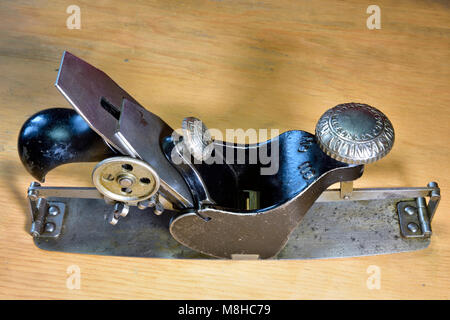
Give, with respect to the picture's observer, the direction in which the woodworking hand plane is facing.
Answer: facing to the right of the viewer
